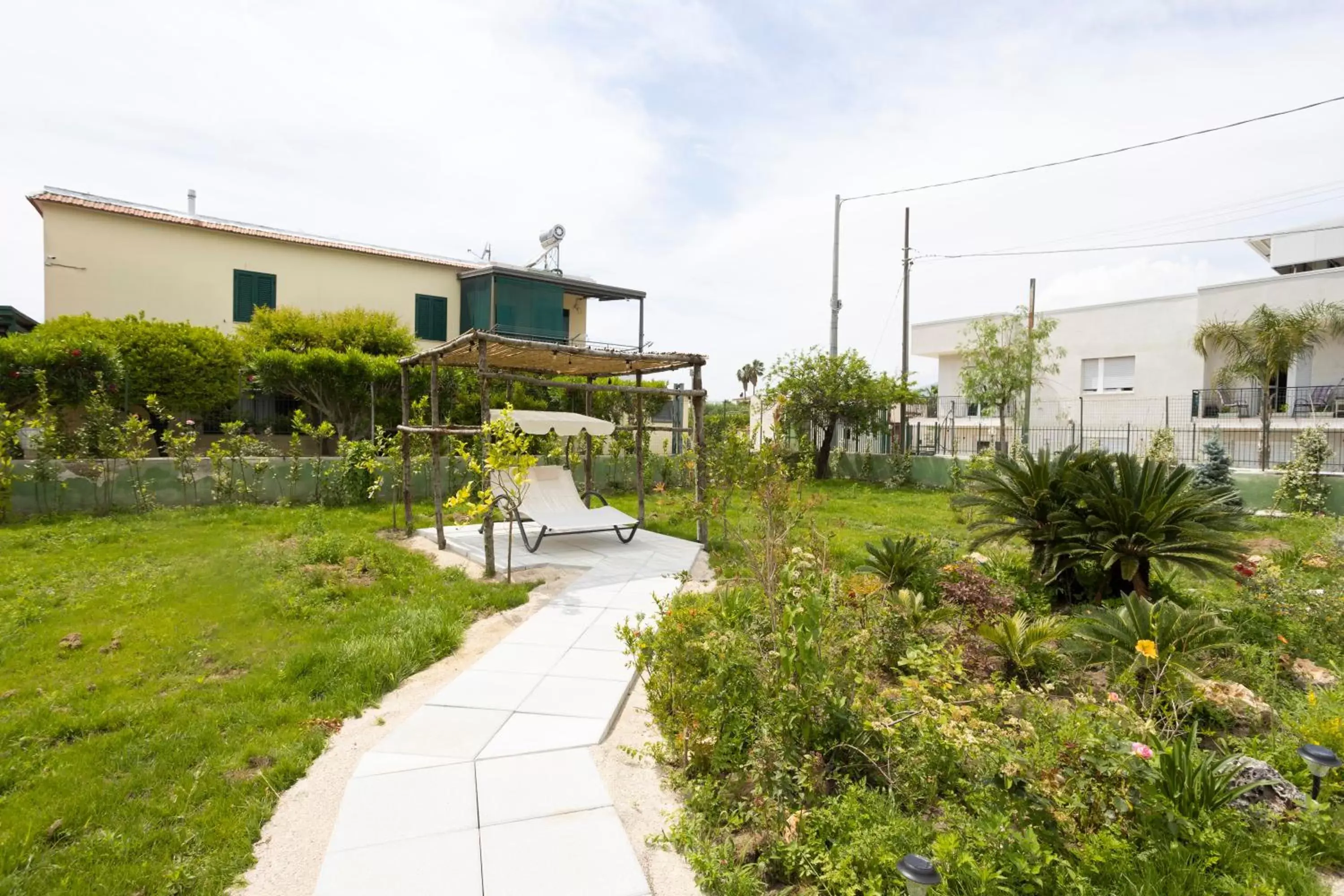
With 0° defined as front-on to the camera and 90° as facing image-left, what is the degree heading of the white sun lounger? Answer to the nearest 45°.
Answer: approximately 315°

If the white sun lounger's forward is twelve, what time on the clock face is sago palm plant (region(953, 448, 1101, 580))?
The sago palm plant is roughly at 12 o'clock from the white sun lounger.

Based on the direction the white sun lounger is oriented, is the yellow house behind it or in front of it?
behind

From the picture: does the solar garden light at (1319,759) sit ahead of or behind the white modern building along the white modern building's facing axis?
ahead

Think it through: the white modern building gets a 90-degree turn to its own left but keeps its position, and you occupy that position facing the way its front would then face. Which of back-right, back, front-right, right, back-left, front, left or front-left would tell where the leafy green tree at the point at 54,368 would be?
right

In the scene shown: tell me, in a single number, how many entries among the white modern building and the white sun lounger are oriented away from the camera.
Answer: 0

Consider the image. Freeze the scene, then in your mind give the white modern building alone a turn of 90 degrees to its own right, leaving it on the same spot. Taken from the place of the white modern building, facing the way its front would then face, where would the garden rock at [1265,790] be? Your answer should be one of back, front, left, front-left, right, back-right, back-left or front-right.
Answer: back-left

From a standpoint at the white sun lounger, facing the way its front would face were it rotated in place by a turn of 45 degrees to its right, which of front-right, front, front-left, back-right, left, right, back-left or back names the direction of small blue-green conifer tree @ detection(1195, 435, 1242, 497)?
left

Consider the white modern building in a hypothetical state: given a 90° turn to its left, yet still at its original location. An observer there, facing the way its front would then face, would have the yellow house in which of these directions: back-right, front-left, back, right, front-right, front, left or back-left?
right

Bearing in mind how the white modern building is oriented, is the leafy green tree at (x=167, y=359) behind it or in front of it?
in front

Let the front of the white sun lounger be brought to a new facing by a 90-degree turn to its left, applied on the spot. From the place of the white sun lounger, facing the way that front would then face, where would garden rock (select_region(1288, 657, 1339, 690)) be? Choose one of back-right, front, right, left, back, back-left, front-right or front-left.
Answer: right

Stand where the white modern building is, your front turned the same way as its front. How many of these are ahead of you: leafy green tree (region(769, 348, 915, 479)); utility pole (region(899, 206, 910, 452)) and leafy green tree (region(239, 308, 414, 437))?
3

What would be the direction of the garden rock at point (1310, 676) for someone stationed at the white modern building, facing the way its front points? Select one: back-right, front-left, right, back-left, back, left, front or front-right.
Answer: front-left

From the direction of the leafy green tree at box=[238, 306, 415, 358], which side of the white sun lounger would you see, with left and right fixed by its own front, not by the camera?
back

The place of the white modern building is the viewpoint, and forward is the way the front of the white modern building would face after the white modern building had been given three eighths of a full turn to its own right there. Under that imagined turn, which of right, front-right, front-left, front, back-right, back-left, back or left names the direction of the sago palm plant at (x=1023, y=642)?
back

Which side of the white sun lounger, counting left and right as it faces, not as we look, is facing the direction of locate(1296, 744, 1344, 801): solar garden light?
front
